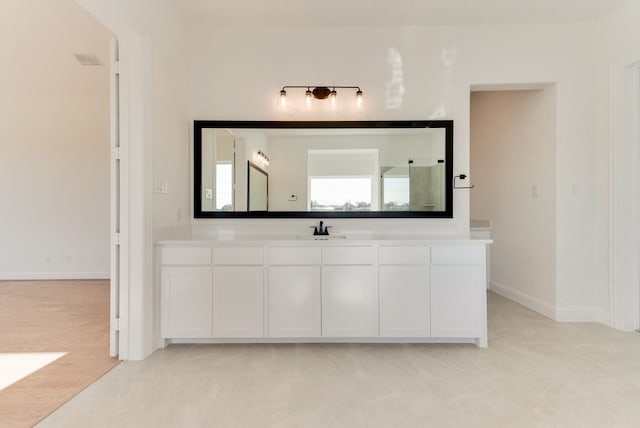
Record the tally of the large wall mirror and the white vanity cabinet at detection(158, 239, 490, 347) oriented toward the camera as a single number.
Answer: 2

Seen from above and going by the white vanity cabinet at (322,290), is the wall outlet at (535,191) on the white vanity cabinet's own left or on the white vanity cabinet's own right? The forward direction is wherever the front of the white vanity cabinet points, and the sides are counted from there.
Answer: on the white vanity cabinet's own left

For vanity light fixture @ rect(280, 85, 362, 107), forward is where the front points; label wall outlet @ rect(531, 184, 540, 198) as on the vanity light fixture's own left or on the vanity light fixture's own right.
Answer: on the vanity light fixture's own left

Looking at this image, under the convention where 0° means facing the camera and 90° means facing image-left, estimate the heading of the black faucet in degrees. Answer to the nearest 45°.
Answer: approximately 0°

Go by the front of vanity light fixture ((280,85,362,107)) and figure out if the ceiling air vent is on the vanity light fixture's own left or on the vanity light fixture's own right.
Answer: on the vanity light fixture's own right

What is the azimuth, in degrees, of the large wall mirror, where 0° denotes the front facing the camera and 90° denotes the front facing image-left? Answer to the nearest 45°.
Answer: approximately 0°
